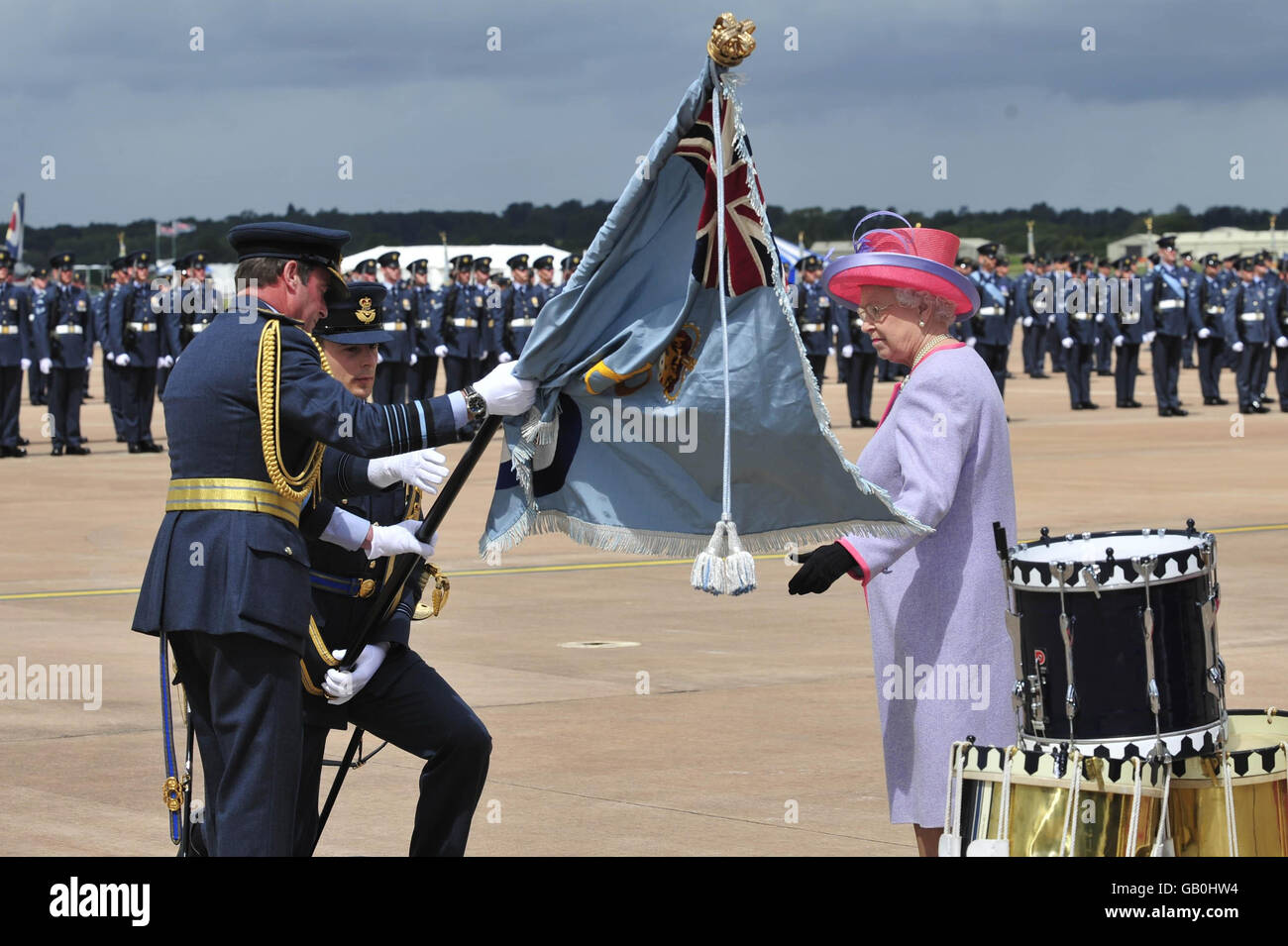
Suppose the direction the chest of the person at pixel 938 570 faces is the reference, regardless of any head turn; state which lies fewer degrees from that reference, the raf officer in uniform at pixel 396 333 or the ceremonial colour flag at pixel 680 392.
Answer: the ceremonial colour flag

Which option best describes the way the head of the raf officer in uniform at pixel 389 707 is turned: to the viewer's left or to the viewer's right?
to the viewer's right

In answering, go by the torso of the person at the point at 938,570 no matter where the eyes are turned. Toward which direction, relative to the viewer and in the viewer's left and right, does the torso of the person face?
facing to the left of the viewer

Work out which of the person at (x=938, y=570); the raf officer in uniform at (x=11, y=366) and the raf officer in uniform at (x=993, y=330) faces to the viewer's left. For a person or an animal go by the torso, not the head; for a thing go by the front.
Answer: the person

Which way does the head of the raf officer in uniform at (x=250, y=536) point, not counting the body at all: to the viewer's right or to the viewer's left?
to the viewer's right

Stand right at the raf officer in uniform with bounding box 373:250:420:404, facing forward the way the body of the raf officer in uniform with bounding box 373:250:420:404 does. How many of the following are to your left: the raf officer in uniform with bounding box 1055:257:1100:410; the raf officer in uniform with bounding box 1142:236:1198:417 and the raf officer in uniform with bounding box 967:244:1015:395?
3

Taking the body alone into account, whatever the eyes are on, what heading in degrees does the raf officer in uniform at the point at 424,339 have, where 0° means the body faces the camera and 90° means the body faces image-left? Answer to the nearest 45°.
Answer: approximately 0°

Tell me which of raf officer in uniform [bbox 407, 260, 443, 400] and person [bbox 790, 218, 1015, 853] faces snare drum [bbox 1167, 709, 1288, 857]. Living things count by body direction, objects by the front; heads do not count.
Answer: the raf officer in uniform

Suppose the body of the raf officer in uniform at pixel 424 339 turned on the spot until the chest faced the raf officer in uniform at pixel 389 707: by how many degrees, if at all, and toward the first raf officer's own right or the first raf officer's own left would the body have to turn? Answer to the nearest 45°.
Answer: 0° — they already face them

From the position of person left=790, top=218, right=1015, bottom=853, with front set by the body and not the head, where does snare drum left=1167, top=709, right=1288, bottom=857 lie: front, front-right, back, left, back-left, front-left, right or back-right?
back-left
